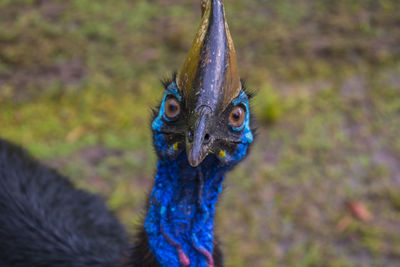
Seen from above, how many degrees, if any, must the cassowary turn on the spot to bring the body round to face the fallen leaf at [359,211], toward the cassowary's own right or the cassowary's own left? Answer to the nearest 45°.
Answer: approximately 90° to the cassowary's own left

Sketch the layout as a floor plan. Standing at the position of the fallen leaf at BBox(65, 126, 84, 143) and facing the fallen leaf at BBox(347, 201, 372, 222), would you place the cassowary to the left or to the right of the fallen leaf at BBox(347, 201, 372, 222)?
right

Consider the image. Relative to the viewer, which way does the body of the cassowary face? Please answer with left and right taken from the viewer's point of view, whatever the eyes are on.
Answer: facing the viewer and to the right of the viewer

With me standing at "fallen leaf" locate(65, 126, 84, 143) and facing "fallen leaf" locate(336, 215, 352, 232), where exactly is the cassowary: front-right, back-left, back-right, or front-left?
front-right

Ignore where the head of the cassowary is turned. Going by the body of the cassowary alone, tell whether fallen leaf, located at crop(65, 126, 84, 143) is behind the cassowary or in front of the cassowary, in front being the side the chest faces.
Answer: behind

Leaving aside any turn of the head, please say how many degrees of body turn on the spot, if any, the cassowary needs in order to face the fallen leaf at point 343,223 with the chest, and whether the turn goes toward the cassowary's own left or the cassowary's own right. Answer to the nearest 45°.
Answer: approximately 90° to the cassowary's own left

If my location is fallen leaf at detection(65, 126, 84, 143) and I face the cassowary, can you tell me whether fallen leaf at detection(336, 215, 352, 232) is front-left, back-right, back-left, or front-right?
front-left
